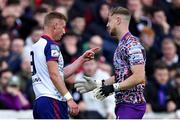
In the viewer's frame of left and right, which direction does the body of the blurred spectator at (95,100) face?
facing the viewer

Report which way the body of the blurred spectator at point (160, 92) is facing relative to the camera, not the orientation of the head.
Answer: toward the camera

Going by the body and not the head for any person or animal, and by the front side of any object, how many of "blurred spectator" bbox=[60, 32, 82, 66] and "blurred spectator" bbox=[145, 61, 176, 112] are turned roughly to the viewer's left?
0

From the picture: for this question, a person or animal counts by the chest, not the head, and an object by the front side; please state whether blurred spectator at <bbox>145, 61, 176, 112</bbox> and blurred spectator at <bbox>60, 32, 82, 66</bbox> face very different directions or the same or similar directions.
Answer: same or similar directions

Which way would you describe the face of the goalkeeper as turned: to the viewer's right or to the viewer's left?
to the viewer's left

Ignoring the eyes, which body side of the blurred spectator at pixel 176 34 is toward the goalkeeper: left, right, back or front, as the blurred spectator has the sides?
front

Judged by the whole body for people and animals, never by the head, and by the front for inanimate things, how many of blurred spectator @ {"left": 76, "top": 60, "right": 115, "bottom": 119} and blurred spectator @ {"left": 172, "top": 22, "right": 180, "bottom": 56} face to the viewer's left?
0

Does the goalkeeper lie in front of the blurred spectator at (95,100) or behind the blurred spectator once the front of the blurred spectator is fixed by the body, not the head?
in front

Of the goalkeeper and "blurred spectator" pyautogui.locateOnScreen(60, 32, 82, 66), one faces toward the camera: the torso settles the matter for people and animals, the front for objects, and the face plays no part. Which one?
the blurred spectator
